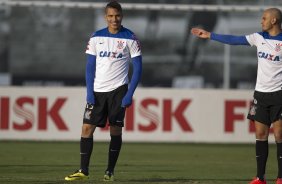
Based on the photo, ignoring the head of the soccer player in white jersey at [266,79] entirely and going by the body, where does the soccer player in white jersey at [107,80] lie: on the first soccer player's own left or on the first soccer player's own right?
on the first soccer player's own right

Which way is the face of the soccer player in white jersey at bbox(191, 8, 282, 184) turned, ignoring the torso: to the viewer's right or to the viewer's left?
to the viewer's left

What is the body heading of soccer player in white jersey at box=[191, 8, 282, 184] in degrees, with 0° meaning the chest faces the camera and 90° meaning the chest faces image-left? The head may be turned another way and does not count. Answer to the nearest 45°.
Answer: approximately 0°

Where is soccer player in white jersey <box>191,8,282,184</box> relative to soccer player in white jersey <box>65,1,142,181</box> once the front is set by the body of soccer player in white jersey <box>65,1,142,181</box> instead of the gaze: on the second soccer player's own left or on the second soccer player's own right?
on the second soccer player's own left

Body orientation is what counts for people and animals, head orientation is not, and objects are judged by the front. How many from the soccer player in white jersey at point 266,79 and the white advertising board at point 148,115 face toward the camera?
2

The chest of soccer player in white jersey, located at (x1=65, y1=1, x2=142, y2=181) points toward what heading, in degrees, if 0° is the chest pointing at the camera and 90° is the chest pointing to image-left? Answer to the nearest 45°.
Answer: approximately 0°
